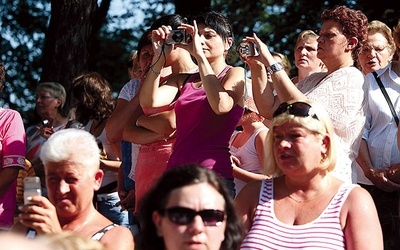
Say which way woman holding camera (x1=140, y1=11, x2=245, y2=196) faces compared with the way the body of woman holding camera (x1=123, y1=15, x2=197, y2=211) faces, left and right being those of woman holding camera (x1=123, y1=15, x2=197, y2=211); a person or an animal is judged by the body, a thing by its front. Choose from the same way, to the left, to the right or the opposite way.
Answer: the same way

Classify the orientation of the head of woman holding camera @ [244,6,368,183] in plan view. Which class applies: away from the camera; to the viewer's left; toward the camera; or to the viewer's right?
to the viewer's left

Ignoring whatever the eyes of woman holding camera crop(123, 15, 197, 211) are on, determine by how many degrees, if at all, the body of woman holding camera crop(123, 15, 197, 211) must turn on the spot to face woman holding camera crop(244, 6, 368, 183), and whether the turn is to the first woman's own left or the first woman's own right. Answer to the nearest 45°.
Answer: approximately 135° to the first woman's own left

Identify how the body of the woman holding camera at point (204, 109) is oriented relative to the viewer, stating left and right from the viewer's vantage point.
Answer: facing the viewer and to the left of the viewer

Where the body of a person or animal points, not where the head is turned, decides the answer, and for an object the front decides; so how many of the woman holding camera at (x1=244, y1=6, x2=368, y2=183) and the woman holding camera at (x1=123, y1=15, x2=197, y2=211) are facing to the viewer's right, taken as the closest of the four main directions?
0

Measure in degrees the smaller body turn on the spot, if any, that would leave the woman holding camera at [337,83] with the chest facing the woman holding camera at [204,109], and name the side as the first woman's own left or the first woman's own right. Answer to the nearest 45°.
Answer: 0° — they already face them

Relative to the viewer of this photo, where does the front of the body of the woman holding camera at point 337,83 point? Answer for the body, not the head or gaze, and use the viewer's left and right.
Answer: facing to the left of the viewer

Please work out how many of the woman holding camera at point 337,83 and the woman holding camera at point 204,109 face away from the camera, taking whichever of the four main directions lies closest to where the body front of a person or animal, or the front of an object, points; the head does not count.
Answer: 0

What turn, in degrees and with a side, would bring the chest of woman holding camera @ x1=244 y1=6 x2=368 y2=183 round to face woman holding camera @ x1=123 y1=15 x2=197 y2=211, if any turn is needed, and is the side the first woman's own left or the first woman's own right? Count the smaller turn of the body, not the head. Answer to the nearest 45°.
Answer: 0° — they already face them

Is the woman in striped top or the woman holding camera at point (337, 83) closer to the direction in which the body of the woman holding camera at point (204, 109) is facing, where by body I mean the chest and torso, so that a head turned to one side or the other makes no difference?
the woman in striped top

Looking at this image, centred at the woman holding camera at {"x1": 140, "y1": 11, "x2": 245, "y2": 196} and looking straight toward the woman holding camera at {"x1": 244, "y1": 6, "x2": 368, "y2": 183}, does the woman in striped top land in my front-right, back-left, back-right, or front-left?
front-right

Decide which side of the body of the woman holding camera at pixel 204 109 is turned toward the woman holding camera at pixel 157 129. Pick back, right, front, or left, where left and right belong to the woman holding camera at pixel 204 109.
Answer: right

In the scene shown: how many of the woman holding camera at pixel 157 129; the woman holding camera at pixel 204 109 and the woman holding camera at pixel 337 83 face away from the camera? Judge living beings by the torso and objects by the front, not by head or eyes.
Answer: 0

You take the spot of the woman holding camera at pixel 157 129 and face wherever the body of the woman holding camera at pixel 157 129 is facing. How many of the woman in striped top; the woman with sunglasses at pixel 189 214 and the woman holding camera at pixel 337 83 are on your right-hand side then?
0

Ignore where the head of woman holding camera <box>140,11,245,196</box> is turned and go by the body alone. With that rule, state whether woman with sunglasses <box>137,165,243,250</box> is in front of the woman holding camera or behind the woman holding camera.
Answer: in front

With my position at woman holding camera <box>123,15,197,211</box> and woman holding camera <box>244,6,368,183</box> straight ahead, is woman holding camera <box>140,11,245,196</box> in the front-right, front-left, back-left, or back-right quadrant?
front-right
